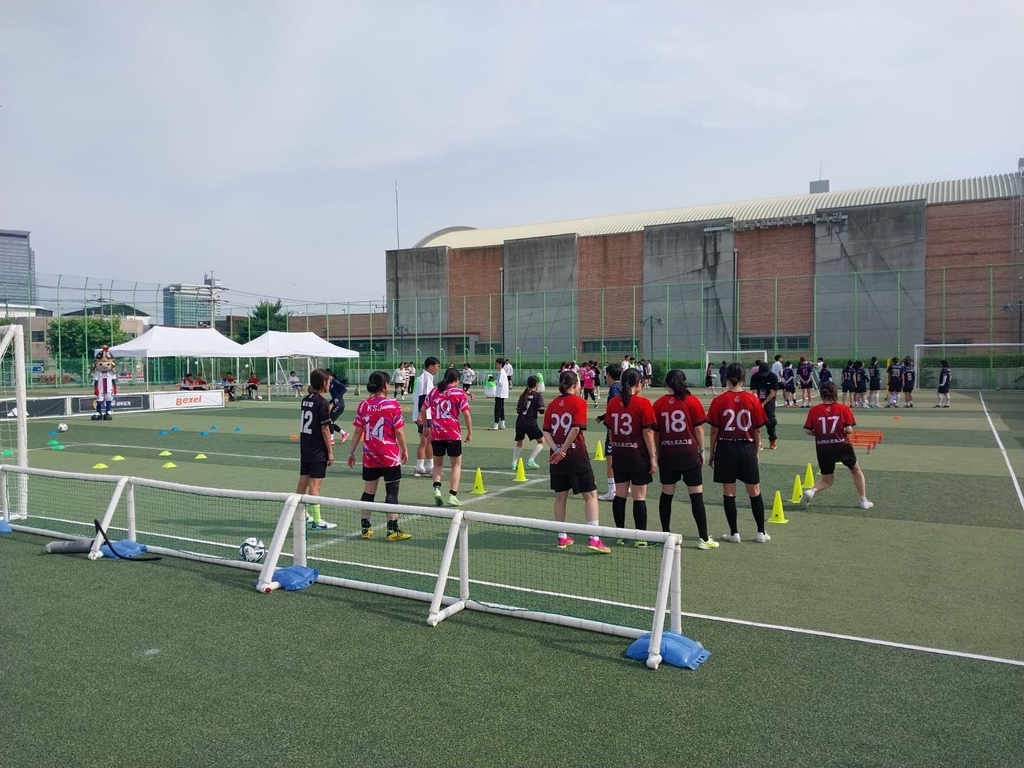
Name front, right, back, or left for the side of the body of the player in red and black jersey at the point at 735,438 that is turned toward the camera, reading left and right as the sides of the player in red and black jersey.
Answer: back

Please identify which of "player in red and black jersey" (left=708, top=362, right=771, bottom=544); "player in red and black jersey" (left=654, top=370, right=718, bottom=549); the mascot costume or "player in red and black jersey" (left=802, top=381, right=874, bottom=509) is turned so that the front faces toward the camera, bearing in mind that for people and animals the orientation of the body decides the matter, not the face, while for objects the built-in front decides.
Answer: the mascot costume

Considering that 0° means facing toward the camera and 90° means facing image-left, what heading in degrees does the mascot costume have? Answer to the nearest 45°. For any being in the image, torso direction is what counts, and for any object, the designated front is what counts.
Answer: approximately 0°

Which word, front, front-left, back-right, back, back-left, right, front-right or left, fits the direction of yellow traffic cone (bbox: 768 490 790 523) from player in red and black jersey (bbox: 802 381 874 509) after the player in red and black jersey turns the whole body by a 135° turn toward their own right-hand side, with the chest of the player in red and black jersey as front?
right

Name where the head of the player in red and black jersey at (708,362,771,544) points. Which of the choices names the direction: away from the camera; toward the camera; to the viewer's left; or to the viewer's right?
away from the camera

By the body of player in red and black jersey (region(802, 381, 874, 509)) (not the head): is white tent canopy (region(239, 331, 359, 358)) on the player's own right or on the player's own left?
on the player's own left

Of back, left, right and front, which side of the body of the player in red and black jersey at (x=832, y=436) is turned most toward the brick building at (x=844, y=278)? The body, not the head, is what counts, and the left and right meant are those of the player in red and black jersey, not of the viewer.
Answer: front

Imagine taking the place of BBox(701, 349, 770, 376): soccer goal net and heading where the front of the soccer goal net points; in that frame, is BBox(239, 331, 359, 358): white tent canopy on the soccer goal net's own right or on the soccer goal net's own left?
on the soccer goal net's own right

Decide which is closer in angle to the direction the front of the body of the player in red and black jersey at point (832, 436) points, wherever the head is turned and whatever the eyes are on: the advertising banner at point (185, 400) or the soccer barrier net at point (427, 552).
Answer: the advertising banner

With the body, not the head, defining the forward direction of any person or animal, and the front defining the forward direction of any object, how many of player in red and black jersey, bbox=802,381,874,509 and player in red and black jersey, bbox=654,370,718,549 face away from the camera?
2

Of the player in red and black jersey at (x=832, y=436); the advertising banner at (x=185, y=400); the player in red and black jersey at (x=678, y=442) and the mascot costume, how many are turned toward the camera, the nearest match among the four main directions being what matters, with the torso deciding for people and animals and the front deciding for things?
2

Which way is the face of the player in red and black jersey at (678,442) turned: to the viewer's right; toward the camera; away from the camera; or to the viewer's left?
away from the camera

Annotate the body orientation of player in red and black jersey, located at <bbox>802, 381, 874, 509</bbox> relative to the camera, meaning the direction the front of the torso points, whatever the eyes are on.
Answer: away from the camera

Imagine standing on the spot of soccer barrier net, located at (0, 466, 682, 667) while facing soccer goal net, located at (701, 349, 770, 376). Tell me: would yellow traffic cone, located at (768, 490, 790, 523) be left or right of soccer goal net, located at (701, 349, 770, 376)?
right

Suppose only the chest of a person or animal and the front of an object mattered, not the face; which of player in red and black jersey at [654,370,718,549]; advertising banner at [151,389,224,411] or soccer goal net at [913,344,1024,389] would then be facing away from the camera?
the player in red and black jersey

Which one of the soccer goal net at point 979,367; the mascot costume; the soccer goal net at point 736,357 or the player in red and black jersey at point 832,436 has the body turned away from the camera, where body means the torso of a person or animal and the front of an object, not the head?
the player in red and black jersey

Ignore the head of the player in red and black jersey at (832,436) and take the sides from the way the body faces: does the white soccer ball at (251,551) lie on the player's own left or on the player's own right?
on the player's own left
